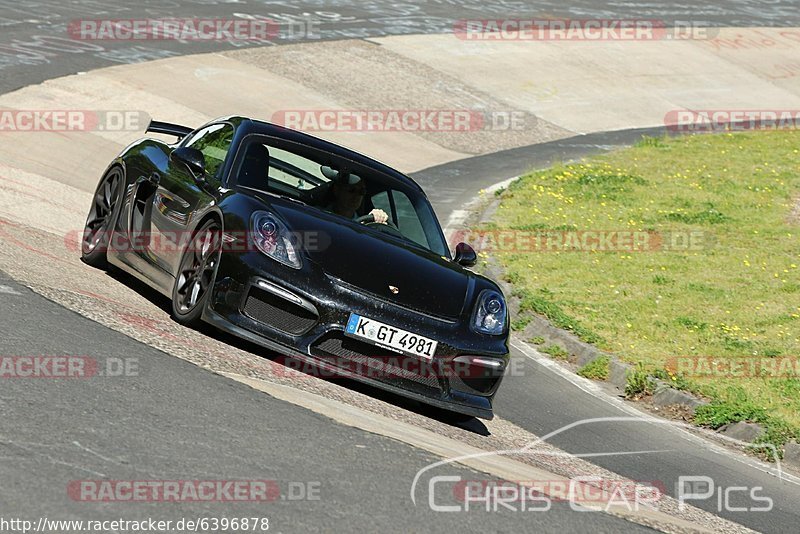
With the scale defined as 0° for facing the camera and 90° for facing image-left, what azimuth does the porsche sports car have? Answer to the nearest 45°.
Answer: approximately 315°

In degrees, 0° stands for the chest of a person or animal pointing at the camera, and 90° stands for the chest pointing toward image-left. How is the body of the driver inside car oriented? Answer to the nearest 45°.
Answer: approximately 315°
